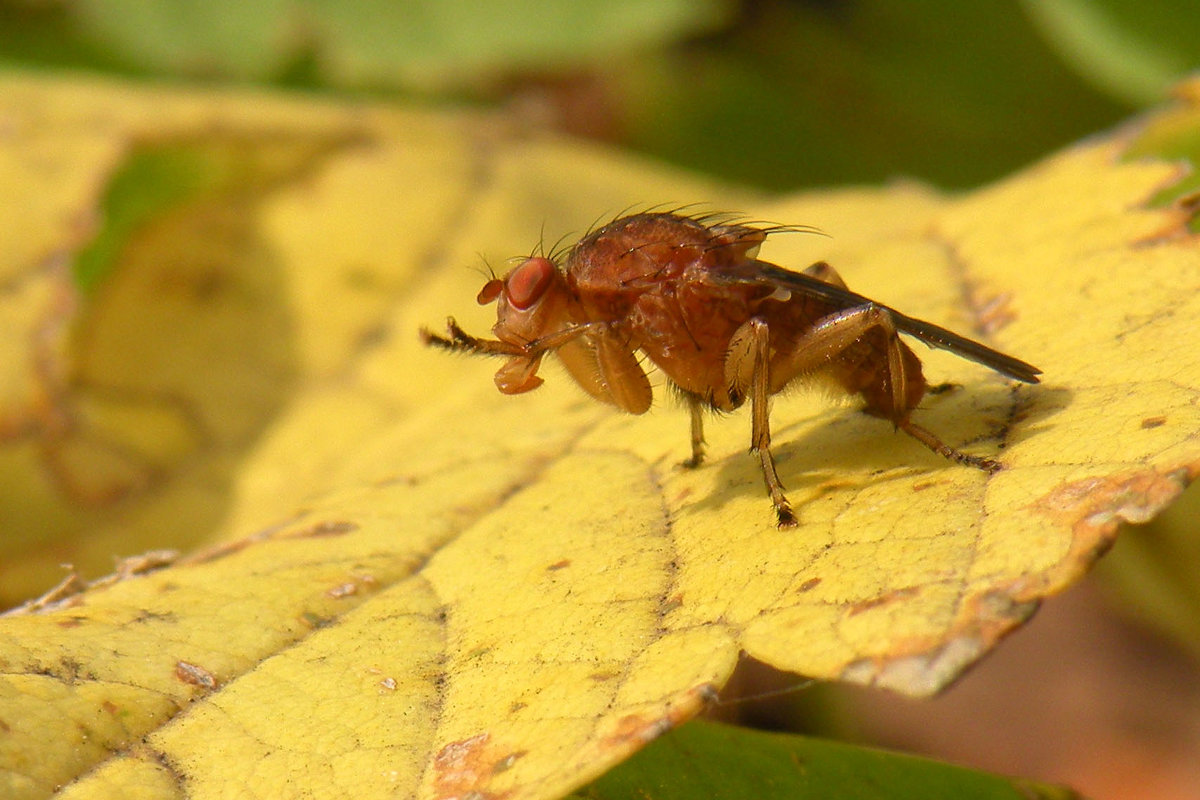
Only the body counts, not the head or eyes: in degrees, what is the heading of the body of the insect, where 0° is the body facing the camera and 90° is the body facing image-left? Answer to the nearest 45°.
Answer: approximately 90°

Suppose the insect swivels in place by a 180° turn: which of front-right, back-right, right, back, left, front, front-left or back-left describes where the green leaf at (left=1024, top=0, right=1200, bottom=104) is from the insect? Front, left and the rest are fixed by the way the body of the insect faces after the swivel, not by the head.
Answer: front-left
